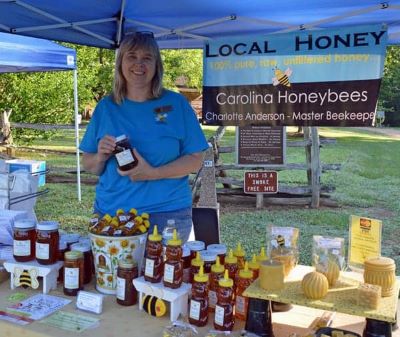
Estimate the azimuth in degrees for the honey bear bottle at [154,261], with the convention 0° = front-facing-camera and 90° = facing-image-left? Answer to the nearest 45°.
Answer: approximately 45°

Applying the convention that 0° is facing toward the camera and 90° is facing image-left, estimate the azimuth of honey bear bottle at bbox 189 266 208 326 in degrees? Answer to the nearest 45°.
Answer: approximately 45°

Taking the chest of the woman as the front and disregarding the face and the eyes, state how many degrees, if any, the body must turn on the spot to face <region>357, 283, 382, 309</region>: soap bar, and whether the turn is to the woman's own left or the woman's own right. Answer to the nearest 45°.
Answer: approximately 45° to the woman's own left
